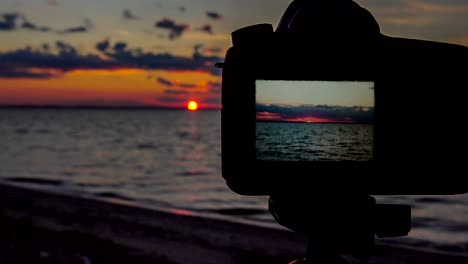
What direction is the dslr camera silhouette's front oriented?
away from the camera

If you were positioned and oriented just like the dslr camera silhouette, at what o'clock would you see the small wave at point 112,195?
The small wave is roughly at 11 o'clock from the dslr camera silhouette.

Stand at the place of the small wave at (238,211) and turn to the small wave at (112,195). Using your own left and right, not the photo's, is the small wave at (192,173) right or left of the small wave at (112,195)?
right

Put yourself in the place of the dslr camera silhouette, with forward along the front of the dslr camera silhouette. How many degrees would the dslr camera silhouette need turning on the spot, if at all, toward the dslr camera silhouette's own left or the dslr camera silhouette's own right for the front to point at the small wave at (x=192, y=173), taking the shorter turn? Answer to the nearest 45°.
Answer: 0° — it already faces it

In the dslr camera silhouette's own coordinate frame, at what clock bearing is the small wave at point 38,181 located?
The small wave is roughly at 11 o'clock from the dslr camera silhouette.
